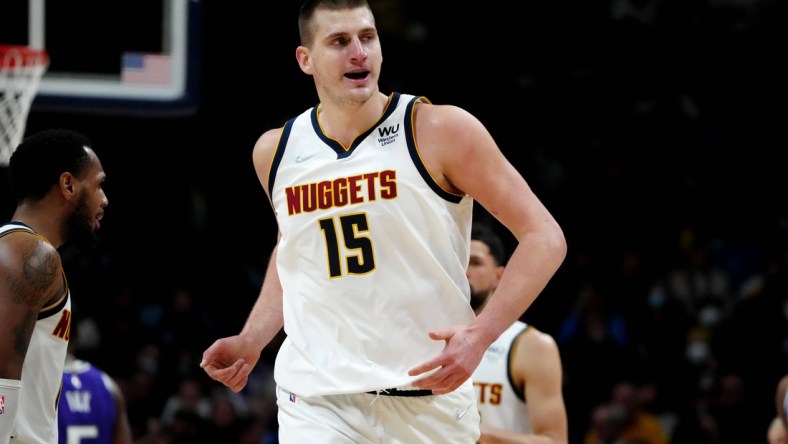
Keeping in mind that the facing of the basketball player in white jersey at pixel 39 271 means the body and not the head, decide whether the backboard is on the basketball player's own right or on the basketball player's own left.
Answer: on the basketball player's own left

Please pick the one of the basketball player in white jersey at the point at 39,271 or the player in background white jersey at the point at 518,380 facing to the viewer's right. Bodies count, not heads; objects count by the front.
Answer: the basketball player in white jersey

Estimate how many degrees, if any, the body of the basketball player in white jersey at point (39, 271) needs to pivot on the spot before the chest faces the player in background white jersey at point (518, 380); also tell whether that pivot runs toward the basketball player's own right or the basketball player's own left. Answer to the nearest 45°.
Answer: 0° — they already face them

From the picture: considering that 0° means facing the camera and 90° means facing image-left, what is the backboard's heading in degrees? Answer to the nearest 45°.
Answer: approximately 0°

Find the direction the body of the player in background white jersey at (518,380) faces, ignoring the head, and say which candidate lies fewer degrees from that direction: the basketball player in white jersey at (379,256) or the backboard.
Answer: the basketball player in white jersey

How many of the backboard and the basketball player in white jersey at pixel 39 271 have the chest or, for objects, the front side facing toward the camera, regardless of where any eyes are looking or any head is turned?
1

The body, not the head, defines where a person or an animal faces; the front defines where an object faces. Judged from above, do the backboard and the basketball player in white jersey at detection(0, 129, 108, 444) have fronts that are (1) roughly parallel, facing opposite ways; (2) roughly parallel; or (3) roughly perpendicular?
roughly perpendicular

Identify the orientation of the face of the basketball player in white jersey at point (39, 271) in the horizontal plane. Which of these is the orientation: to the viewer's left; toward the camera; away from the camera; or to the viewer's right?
to the viewer's right

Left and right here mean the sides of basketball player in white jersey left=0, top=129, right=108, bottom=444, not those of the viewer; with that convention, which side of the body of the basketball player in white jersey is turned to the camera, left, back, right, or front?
right

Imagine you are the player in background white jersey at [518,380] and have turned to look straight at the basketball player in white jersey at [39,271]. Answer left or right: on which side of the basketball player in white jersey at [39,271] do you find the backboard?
right
